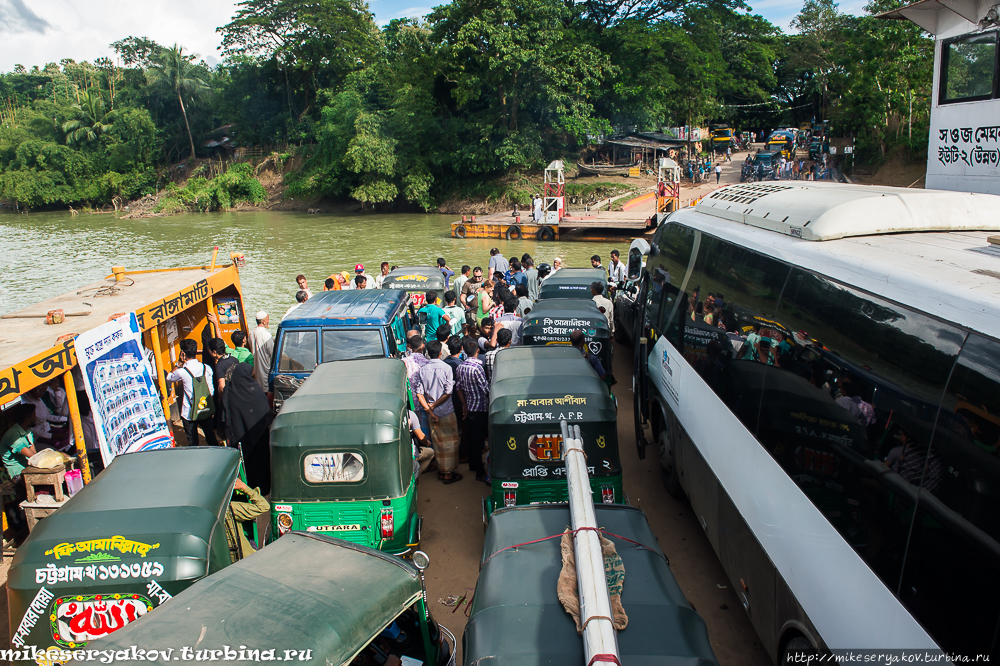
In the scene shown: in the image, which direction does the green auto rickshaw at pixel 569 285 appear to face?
away from the camera

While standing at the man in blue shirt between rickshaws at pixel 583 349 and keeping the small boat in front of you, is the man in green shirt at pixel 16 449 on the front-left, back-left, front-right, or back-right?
back-left

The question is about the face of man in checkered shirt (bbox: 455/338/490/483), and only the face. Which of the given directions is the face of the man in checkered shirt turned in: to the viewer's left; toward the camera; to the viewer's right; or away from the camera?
away from the camera

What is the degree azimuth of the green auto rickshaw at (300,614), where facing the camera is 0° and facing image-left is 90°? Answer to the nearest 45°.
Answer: approximately 225°

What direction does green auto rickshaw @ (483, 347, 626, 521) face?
away from the camera

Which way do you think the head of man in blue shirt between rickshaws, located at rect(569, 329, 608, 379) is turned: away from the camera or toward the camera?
away from the camera

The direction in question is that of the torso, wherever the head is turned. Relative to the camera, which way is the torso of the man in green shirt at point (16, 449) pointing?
to the viewer's right

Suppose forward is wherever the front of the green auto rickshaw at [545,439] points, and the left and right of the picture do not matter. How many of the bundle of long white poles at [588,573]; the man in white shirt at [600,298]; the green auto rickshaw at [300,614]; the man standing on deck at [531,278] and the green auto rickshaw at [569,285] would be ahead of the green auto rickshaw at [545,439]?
3

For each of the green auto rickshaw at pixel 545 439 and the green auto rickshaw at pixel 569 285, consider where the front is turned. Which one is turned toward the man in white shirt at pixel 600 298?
the green auto rickshaw at pixel 545 439
